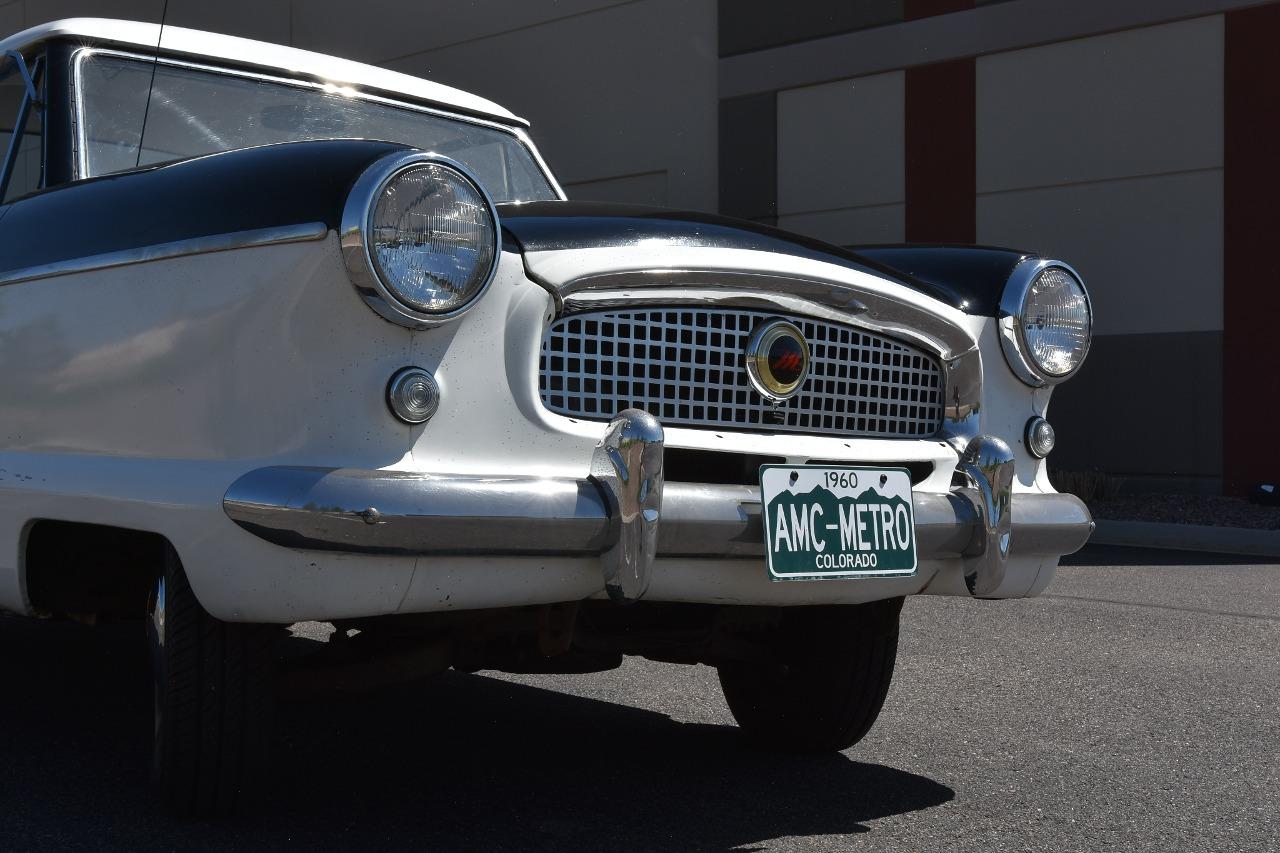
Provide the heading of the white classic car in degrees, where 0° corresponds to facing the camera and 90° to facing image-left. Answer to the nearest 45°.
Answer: approximately 315°
